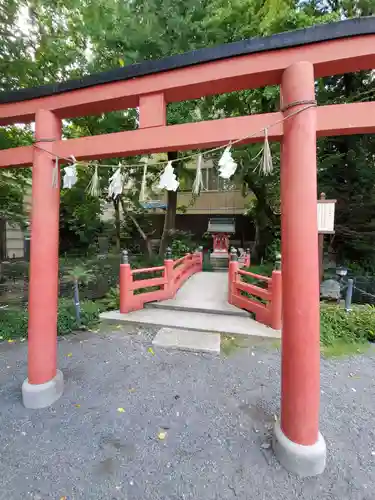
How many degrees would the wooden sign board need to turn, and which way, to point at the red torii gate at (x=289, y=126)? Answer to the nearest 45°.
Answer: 0° — it already faces it

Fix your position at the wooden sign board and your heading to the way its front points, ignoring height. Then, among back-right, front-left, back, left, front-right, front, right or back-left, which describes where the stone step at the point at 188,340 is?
front-right

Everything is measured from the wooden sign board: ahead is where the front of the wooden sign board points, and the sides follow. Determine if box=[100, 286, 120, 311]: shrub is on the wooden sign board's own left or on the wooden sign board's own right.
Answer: on the wooden sign board's own right

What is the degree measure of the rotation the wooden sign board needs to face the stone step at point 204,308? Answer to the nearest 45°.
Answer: approximately 45° to its right

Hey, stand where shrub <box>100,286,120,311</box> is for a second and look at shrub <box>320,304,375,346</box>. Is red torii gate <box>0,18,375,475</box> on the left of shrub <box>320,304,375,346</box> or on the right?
right
